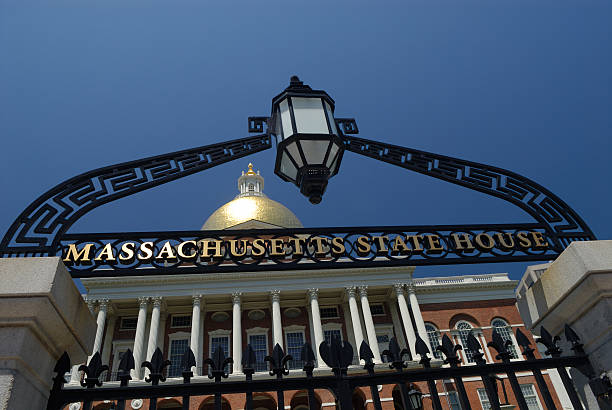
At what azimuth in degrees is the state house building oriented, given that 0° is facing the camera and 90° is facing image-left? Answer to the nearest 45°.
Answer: approximately 0°
